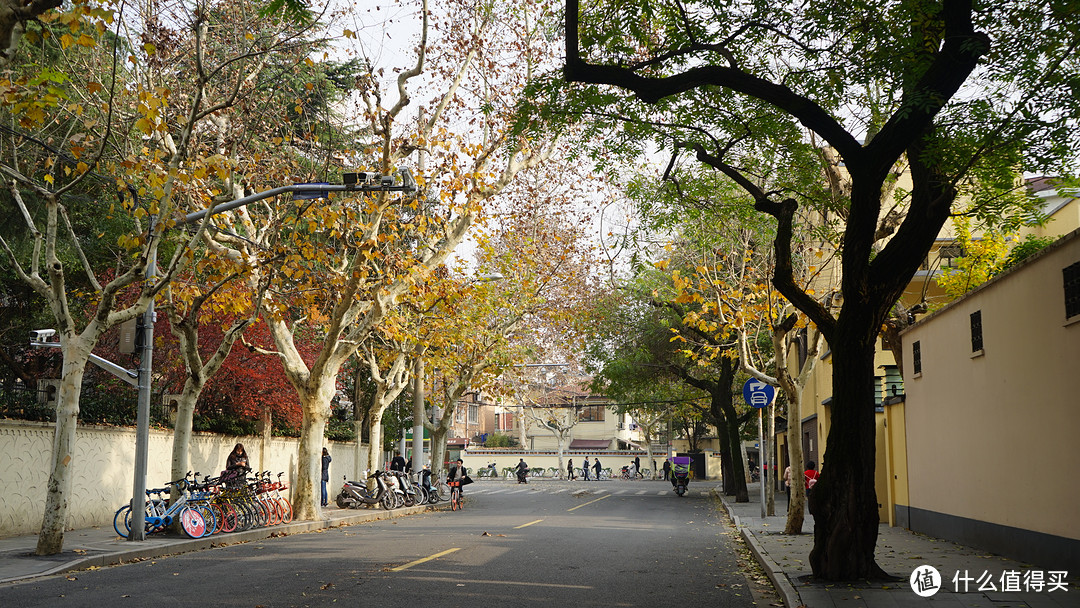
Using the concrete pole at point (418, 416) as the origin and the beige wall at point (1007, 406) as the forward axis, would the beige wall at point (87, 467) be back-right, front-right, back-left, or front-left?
front-right

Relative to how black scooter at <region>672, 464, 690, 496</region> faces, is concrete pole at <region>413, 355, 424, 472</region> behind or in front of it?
behind

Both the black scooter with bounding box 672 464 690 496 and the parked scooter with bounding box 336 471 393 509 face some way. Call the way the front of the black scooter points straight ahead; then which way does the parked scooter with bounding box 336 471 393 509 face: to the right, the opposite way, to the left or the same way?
to the right
